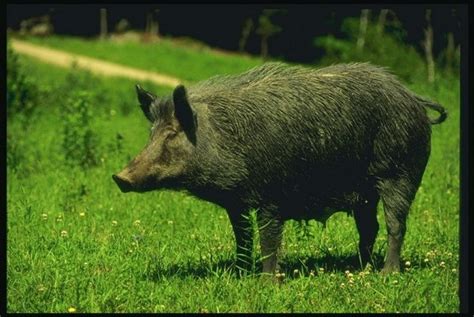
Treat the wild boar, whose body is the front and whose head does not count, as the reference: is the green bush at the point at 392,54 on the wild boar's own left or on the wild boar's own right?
on the wild boar's own right

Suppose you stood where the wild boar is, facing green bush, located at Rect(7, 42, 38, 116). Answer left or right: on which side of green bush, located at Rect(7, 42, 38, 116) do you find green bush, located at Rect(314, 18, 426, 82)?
right

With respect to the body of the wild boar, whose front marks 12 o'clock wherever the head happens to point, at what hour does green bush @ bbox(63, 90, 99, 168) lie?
The green bush is roughly at 2 o'clock from the wild boar.

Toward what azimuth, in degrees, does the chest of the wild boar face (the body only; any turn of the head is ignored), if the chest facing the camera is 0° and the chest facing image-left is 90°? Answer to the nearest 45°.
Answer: approximately 90°

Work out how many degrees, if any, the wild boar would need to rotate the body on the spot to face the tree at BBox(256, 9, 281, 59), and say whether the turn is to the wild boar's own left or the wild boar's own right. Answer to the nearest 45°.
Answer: approximately 90° to the wild boar's own right

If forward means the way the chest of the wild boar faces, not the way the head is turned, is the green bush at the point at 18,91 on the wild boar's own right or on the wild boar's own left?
on the wild boar's own right
